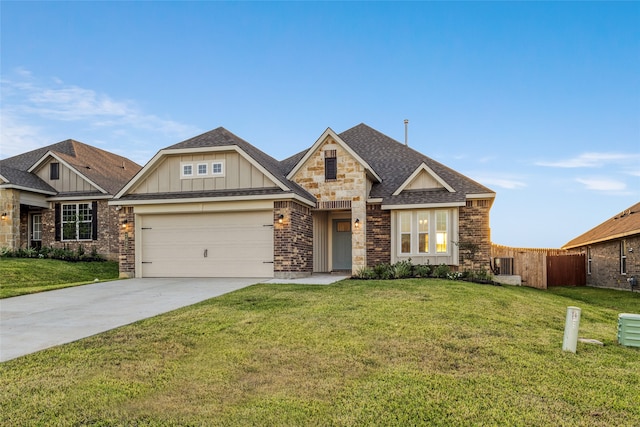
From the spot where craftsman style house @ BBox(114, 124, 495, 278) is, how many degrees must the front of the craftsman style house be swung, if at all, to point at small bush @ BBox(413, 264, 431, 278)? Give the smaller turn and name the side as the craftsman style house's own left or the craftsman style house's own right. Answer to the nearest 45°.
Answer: approximately 90° to the craftsman style house's own left

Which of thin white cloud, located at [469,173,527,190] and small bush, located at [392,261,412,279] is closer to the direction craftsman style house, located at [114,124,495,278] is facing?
the small bush

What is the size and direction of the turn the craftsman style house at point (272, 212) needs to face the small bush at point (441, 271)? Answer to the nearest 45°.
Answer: approximately 90° to its left

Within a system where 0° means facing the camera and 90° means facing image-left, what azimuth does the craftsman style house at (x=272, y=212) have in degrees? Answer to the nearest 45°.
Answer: approximately 0°

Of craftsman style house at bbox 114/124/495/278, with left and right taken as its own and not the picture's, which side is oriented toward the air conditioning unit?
left

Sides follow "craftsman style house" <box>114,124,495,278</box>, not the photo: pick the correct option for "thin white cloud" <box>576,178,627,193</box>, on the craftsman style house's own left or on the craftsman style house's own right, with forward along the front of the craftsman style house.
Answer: on the craftsman style house's own left
